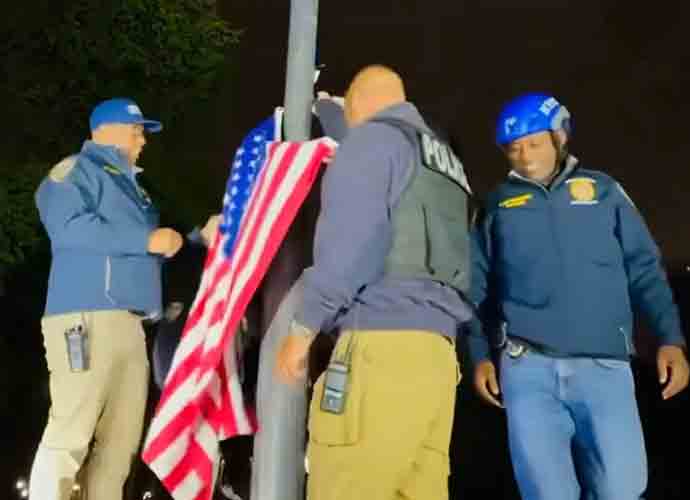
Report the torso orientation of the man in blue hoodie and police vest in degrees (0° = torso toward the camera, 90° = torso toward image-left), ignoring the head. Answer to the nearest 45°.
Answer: approximately 135°

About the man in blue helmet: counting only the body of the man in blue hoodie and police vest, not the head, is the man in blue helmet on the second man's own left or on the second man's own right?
on the second man's own right

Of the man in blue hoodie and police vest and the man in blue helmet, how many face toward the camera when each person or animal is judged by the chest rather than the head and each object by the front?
1

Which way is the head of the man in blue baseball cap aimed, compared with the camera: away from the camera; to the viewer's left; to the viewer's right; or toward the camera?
to the viewer's right
